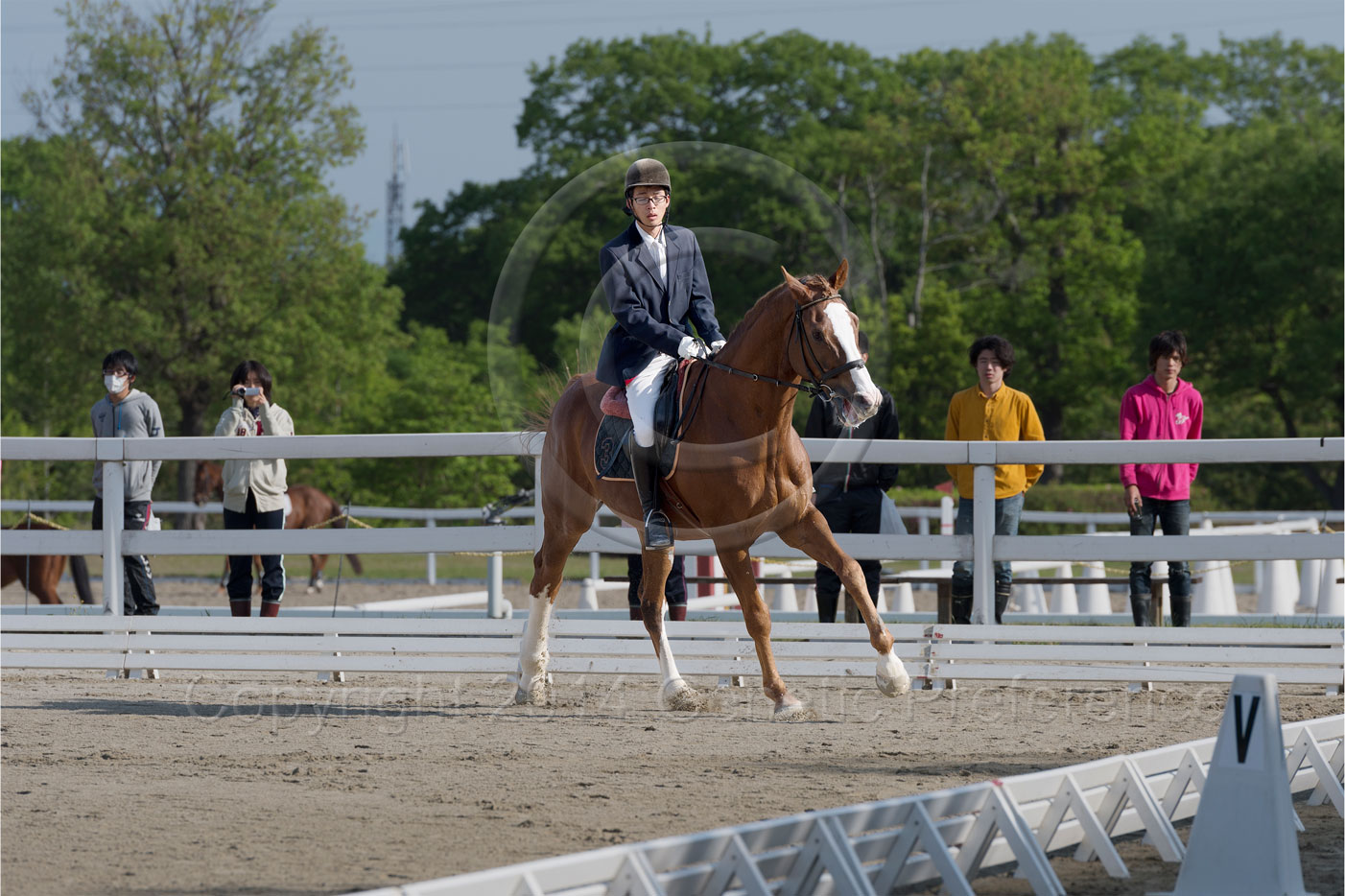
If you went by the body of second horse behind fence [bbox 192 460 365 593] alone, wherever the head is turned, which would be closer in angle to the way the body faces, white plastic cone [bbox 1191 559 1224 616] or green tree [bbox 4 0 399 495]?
the green tree

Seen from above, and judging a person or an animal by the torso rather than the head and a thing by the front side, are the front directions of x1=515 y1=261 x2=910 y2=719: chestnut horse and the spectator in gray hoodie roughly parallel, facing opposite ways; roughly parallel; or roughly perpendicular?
roughly perpendicular

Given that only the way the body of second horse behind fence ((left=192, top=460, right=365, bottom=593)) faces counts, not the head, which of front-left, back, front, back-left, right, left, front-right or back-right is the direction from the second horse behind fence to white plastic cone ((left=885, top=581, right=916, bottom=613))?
back-left

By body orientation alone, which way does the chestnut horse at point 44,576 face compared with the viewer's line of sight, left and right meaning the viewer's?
facing to the left of the viewer

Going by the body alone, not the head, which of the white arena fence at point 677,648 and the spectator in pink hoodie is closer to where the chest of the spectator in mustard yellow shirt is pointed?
the white arena fence

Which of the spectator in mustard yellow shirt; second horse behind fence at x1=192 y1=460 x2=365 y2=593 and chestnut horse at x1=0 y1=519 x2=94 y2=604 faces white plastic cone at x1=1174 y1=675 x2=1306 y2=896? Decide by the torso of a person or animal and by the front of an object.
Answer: the spectator in mustard yellow shirt

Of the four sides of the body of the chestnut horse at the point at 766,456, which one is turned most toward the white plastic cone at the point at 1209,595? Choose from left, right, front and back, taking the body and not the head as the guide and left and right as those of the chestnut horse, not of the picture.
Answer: left

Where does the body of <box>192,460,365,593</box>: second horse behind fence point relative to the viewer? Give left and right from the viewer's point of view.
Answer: facing to the left of the viewer

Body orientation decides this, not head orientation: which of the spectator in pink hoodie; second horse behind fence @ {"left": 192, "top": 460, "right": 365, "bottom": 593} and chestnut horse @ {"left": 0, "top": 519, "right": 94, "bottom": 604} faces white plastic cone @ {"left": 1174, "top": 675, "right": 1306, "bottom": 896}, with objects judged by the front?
the spectator in pink hoodie

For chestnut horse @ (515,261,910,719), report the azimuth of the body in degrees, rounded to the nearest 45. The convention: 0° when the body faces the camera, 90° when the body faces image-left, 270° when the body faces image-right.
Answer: approximately 315°

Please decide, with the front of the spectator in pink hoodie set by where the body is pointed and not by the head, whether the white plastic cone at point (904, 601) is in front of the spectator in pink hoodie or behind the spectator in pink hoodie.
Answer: behind
